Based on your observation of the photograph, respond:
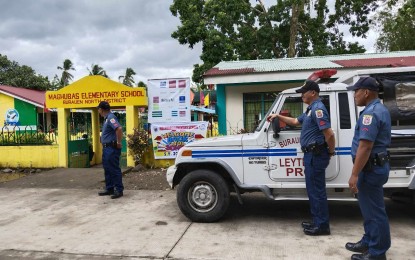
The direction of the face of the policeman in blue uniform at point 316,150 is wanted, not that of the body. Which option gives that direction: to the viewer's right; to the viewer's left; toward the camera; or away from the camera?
to the viewer's left

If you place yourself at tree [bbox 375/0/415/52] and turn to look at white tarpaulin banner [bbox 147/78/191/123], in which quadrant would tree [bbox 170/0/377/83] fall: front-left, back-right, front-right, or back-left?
front-right

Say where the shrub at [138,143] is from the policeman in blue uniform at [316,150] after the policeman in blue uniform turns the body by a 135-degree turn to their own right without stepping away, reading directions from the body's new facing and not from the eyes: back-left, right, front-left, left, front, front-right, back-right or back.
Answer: left

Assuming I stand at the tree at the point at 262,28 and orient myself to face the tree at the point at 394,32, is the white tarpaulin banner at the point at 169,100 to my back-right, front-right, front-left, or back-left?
back-right

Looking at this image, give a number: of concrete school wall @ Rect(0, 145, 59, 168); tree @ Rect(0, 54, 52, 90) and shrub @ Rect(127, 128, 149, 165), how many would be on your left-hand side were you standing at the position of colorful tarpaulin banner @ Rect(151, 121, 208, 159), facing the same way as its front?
0

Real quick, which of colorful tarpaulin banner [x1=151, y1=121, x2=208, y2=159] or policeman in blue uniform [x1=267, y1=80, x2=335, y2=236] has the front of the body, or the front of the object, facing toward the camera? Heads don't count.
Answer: the colorful tarpaulin banner

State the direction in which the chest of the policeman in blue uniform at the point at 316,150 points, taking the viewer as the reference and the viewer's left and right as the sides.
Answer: facing to the left of the viewer

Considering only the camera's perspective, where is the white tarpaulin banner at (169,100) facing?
facing the viewer

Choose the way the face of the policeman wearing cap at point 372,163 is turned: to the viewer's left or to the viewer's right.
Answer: to the viewer's left

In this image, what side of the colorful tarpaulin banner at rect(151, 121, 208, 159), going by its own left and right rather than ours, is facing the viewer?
front

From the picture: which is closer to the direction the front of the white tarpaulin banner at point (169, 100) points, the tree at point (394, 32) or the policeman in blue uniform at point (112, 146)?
the policeman in blue uniform

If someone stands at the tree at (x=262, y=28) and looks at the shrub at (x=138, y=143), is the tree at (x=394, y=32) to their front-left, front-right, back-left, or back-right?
back-left

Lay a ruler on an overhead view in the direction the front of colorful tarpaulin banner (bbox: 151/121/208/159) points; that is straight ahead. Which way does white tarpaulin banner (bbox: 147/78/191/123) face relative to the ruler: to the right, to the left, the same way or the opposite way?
the same way

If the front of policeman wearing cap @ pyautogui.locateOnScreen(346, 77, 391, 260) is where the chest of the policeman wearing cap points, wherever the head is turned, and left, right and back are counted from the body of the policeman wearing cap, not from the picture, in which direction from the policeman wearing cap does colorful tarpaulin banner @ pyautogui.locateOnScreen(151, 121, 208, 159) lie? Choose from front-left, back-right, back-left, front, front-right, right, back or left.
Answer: front-right

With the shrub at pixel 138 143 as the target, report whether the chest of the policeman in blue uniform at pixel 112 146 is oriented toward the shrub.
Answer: no
